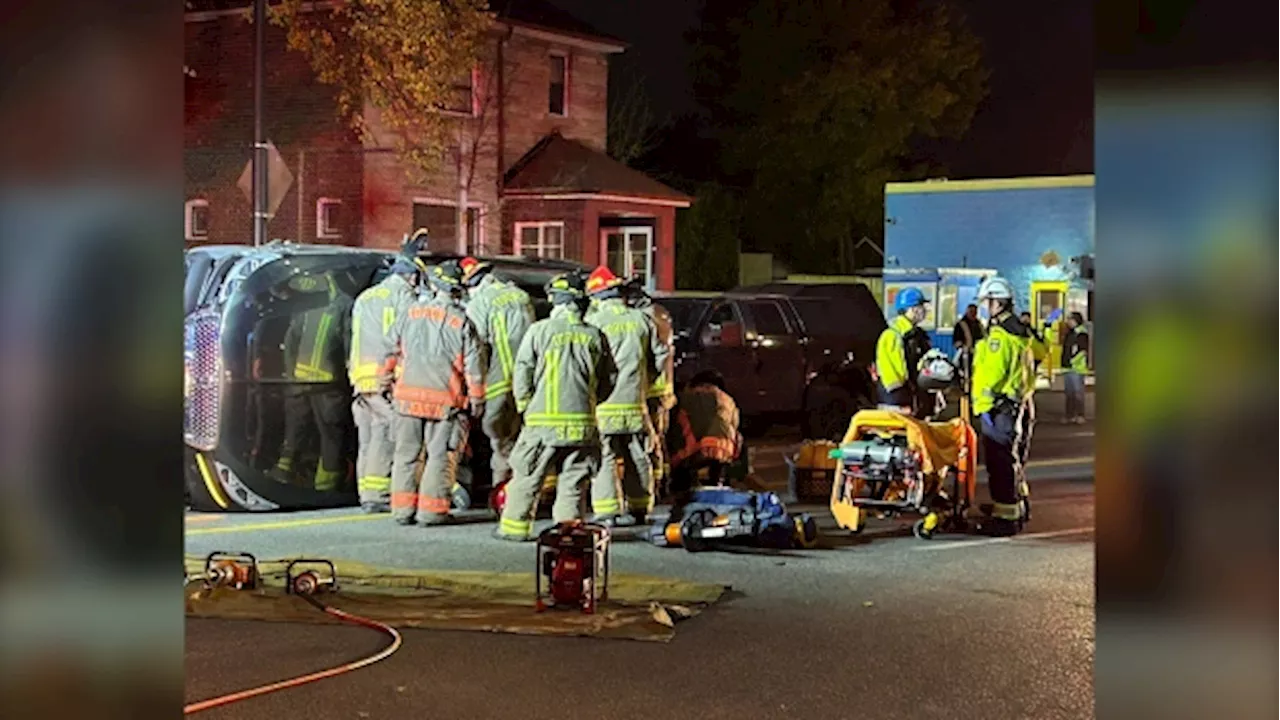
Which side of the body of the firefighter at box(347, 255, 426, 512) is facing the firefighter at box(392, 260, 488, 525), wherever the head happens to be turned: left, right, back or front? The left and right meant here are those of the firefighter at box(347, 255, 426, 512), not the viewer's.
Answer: right

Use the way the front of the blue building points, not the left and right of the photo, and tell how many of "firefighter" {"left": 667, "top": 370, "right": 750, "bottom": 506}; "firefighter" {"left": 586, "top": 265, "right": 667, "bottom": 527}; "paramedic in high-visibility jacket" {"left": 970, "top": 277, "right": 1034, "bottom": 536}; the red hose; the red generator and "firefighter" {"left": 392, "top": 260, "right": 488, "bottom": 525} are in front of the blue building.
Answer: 6

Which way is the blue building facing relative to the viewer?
toward the camera

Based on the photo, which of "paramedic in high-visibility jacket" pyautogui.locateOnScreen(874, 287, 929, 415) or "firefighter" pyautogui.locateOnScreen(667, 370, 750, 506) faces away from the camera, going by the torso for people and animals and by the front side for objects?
the firefighter

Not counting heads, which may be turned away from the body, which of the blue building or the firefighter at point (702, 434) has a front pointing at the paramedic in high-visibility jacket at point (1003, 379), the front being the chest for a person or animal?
the blue building

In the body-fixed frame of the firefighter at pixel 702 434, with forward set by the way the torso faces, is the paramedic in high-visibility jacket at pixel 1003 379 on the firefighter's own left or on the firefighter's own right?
on the firefighter's own right

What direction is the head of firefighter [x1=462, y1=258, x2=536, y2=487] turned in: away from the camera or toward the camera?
away from the camera

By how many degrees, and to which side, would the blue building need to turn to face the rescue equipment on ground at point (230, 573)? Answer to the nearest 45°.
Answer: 0° — it already faces it

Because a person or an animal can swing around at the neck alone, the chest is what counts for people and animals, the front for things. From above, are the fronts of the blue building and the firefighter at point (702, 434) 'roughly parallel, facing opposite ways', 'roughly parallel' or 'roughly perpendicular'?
roughly parallel, facing opposite ways

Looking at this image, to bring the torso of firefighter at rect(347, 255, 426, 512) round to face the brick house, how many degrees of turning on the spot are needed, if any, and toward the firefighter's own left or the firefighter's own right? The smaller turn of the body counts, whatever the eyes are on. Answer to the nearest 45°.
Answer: approximately 45° to the firefighter's own left

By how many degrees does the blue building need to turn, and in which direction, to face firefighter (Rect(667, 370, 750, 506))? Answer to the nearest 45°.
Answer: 0° — it already faces them

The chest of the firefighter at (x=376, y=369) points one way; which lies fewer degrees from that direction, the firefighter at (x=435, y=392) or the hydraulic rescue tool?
the firefighter

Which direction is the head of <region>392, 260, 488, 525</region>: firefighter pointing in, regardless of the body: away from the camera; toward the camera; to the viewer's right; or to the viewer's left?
away from the camera

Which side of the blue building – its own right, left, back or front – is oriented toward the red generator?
front

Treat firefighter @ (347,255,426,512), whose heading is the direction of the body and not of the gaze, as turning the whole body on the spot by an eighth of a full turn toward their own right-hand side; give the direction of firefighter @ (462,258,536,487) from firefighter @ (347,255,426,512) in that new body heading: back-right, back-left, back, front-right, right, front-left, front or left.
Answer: front

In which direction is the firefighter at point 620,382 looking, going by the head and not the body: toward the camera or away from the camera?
away from the camera

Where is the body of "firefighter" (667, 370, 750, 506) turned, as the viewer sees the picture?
away from the camera

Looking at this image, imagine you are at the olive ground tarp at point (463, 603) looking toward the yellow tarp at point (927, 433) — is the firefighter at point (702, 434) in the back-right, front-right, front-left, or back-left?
front-left

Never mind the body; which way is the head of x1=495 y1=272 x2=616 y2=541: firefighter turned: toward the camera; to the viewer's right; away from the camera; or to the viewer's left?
away from the camera
